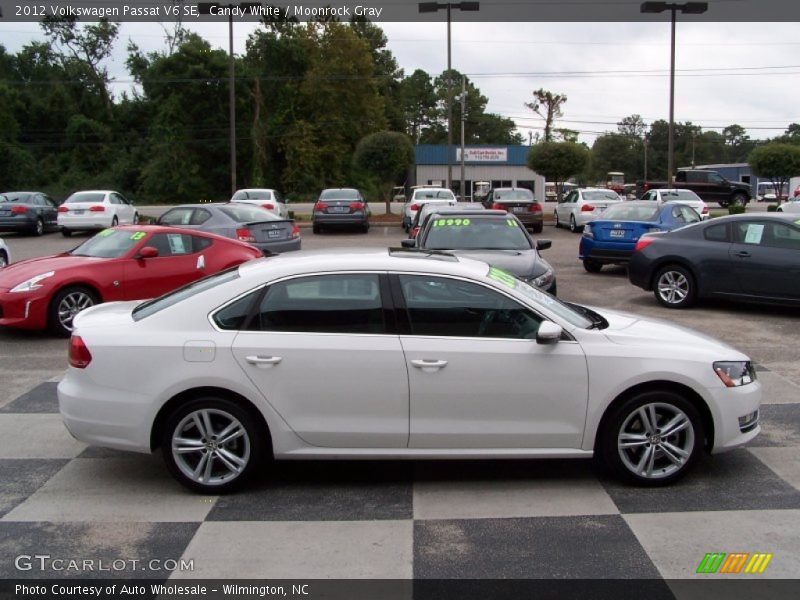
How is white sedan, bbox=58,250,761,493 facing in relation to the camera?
to the viewer's right

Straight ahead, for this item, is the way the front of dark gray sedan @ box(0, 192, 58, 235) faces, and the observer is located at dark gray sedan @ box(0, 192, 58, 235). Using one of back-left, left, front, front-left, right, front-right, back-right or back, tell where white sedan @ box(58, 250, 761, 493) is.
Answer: back-right

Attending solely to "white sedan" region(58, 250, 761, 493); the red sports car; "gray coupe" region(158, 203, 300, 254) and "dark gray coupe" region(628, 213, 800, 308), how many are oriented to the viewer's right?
2

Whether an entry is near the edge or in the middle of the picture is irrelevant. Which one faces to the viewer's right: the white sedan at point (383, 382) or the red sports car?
the white sedan

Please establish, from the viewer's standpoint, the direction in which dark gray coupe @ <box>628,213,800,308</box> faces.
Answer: facing to the right of the viewer

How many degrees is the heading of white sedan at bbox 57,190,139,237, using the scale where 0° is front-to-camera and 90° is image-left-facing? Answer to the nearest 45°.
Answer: approximately 225°

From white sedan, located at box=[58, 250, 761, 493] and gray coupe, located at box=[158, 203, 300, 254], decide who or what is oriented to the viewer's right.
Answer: the white sedan

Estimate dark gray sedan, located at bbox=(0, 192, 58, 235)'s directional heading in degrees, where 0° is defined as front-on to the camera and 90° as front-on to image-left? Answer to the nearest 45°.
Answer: approximately 225°
